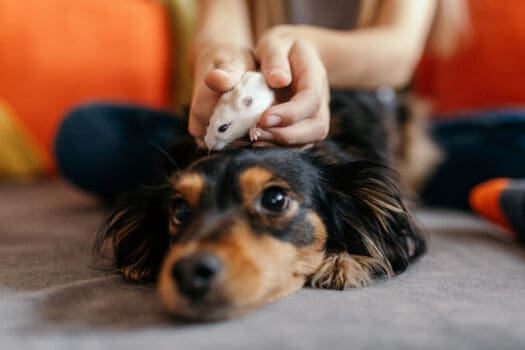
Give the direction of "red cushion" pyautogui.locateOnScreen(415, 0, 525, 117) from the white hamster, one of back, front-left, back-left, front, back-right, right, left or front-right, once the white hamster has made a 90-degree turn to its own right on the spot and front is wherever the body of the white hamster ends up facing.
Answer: right

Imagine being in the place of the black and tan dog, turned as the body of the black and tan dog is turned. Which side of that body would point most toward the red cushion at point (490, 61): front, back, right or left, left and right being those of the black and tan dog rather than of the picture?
back

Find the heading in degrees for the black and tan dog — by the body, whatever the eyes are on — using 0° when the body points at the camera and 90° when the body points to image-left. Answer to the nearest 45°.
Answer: approximately 45°

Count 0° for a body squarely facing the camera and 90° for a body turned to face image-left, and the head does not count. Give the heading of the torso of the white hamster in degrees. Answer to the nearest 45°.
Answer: approximately 45°

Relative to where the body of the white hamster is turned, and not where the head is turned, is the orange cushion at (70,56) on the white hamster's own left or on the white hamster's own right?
on the white hamster's own right
